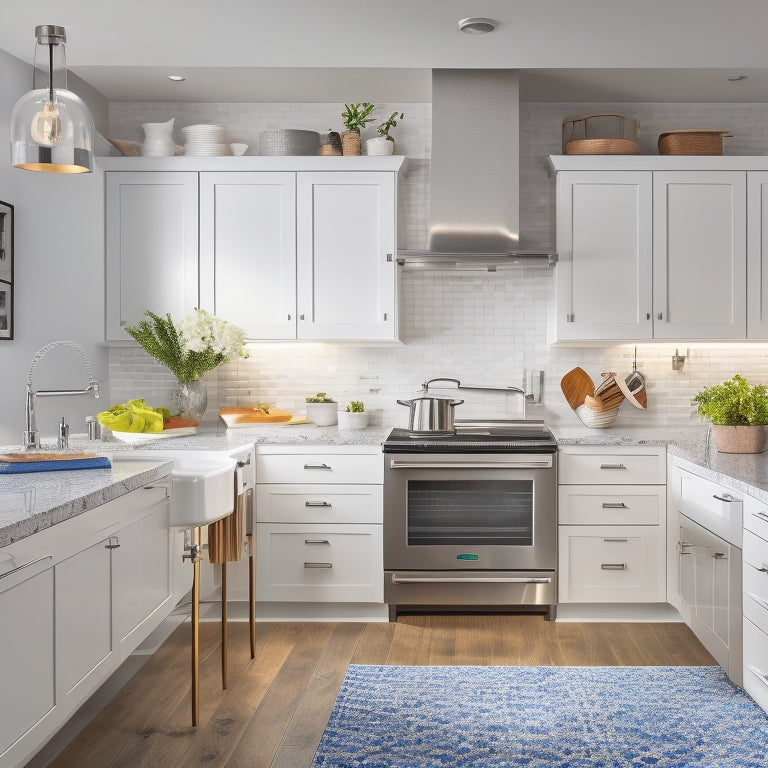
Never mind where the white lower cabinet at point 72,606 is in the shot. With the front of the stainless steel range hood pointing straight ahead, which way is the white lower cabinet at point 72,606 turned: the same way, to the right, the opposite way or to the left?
to the left

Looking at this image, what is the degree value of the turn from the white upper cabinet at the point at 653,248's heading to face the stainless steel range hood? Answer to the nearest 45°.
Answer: approximately 90° to its right

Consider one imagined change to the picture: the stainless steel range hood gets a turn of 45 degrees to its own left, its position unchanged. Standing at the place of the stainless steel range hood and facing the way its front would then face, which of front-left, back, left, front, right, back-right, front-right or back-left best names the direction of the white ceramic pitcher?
back-right

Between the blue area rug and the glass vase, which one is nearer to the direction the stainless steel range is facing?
the blue area rug

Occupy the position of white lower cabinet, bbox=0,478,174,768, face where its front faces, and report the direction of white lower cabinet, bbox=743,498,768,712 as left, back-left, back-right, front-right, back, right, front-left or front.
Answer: front-left

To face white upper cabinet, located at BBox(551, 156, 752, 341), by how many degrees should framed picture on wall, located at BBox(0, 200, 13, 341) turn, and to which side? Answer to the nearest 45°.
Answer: approximately 45° to its left

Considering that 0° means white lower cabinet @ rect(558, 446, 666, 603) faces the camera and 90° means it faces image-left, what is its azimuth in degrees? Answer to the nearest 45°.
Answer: approximately 0°
